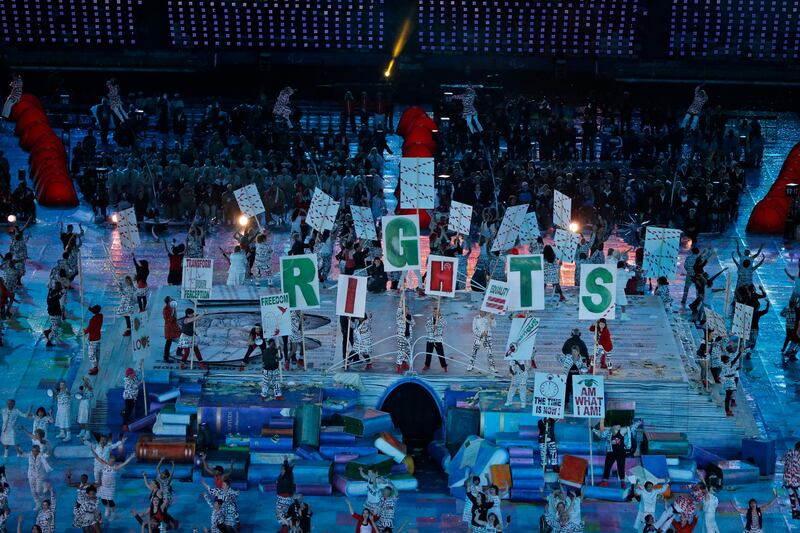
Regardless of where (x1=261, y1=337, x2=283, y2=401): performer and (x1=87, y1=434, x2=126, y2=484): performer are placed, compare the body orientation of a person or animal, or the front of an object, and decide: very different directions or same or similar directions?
same or similar directions

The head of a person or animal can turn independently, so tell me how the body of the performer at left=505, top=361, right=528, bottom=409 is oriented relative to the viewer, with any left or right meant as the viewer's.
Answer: facing the viewer

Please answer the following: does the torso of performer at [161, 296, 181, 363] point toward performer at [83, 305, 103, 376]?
no

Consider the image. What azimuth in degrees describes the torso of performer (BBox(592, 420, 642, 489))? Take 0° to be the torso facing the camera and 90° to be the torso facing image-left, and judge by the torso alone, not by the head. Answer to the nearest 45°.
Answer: approximately 0°

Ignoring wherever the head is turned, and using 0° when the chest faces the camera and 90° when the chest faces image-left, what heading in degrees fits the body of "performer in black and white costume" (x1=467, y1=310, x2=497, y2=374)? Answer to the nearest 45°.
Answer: approximately 0°

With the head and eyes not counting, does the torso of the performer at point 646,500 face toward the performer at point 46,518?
no

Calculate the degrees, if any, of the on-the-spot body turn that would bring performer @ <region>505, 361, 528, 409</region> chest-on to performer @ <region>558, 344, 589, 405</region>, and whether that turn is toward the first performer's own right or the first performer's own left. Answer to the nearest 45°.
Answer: approximately 90° to the first performer's own left

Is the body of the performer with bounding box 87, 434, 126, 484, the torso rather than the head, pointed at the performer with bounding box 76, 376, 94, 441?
no

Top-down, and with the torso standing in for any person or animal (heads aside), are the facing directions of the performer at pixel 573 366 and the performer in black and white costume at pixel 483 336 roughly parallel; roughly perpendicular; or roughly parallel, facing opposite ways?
roughly parallel

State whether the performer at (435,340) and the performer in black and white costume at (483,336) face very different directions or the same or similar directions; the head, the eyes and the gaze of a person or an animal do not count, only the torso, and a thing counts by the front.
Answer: same or similar directions
